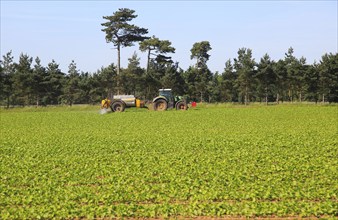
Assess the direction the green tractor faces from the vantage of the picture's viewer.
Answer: facing to the right of the viewer
